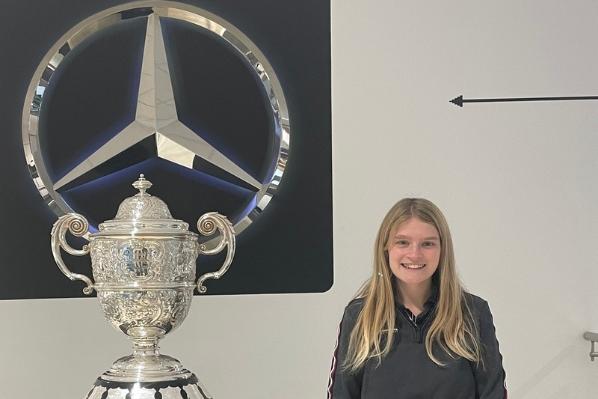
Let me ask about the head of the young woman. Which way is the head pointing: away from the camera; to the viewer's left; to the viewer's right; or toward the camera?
toward the camera

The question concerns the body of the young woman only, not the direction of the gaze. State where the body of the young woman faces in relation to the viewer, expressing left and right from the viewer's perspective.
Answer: facing the viewer

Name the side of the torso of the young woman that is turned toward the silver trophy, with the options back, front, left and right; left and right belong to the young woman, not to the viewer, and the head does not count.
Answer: right
